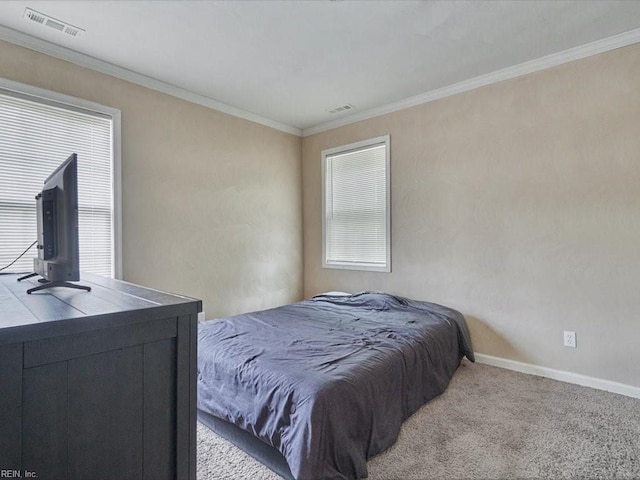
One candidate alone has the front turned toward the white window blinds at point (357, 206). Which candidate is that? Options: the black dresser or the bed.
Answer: the black dresser

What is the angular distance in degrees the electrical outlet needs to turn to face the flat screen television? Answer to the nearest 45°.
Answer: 0° — it already faces it

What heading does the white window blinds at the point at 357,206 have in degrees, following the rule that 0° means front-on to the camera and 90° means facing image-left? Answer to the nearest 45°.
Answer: approximately 45°

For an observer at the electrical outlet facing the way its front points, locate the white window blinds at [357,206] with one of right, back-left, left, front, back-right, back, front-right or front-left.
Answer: front-right

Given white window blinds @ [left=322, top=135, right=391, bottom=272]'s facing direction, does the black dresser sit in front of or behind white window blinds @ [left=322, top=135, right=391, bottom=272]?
in front

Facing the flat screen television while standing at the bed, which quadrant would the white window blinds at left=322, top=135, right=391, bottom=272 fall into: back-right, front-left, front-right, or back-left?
back-right

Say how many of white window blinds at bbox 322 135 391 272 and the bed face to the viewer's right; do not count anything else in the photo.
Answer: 0

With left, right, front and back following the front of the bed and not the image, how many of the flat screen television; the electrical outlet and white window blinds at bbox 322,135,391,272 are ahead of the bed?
1

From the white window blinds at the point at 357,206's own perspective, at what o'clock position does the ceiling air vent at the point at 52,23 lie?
The ceiling air vent is roughly at 12 o'clock from the white window blinds.

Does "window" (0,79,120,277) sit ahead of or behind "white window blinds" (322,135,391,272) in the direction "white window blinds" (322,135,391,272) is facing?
ahead

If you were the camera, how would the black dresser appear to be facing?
facing away from the viewer and to the right of the viewer

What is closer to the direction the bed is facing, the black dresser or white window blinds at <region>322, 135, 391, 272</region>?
the black dresser
